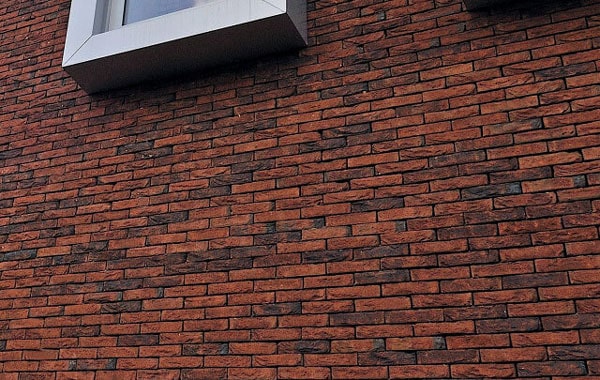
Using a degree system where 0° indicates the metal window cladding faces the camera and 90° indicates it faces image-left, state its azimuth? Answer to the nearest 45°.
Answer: approximately 45°
